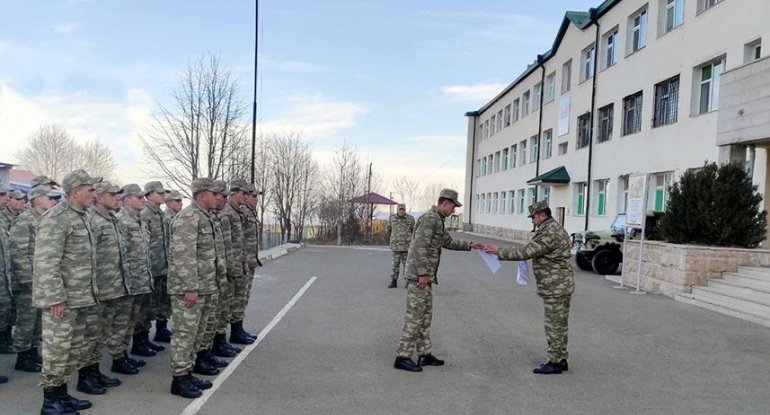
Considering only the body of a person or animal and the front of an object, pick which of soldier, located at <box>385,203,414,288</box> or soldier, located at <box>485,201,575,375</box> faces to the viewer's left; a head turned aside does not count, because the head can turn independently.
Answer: soldier, located at <box>485,201,575,375</box>

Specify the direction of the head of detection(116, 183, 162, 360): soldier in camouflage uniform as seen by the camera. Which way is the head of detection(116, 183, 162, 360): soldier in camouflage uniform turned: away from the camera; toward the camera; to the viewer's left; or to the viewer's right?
to the viewer's right

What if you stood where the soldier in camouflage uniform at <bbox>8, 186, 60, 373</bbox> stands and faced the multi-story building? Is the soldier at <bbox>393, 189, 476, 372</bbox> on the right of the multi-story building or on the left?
right

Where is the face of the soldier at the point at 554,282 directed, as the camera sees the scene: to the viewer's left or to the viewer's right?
to the viewer's left

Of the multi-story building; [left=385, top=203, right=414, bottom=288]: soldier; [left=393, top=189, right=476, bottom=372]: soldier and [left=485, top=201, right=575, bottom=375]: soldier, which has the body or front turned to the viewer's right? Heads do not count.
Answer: [left=393, top=189, right=476, bottom=372]: soldier

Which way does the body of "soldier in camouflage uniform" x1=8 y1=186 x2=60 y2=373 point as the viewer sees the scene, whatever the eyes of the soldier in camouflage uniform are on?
to the viewer's right

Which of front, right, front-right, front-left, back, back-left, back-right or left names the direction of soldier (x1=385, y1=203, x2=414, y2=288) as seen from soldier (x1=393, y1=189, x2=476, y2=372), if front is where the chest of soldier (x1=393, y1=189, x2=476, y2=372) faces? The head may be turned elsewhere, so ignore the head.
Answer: left

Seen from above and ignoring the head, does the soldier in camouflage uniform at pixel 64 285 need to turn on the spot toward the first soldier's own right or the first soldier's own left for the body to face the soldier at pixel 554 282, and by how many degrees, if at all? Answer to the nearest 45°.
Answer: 0° — they already face them

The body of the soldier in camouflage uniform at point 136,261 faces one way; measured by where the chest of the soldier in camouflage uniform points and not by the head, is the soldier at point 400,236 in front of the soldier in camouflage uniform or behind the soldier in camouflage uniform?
in front

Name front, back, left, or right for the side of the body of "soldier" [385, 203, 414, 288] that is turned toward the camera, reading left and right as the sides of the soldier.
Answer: front

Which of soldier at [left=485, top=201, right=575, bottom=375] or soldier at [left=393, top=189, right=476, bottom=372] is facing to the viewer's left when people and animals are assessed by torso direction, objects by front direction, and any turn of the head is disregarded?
soldier at [left=485, top=201, right=575, bottom=375]

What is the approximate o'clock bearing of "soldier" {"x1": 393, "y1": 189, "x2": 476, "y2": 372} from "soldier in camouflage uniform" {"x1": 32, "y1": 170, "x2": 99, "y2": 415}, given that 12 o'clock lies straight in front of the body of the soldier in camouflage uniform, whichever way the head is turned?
The soldier is roughly at 12 o'clock from the soldier in camouflage uniform.

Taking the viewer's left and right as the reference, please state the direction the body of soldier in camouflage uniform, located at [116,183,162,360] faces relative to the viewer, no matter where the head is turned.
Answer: facing to the right of the viewer

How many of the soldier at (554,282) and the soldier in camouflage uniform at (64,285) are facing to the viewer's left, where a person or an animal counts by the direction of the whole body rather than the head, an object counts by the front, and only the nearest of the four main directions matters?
1

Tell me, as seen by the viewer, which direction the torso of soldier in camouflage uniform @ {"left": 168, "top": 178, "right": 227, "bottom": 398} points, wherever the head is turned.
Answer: to the viewer's right

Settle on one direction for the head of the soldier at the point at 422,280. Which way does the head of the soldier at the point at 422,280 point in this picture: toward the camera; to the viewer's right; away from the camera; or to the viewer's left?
to the viewer's right

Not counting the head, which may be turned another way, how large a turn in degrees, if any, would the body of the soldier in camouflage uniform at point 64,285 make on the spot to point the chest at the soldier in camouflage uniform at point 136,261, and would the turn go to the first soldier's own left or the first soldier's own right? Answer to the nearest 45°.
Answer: approximately 45° to the first soldier's own left
